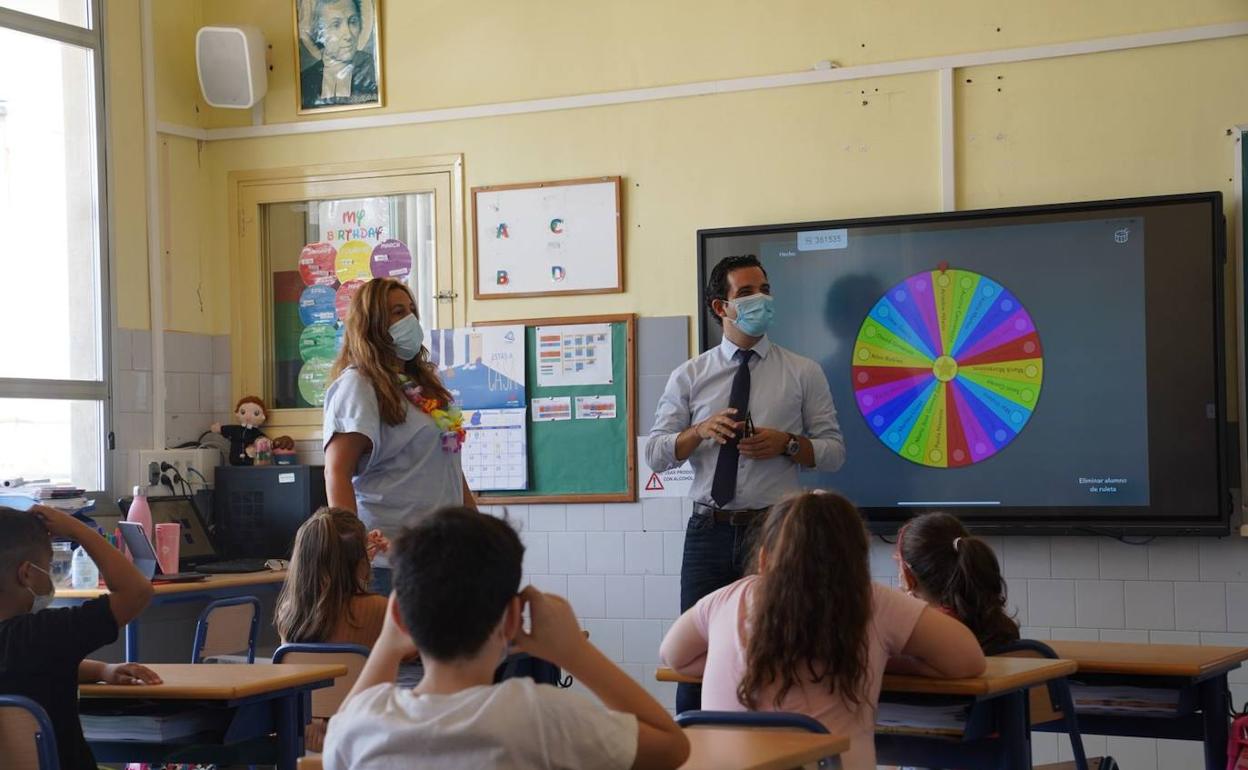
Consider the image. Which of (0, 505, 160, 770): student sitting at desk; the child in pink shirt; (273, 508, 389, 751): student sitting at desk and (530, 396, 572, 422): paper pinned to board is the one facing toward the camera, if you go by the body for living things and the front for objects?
the paper pinned to board

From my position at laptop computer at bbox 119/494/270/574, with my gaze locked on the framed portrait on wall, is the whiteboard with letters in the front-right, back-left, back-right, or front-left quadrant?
front-right

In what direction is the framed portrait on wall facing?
toward the camera

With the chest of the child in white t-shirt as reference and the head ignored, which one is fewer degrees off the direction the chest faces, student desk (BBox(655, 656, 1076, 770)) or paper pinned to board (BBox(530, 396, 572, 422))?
the paper pinned to board

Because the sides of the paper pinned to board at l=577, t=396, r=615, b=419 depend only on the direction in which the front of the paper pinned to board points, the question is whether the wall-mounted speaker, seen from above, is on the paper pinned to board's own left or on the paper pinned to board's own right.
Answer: on the paper pinned to board's own right

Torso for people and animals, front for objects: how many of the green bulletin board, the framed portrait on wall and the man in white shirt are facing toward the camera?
3

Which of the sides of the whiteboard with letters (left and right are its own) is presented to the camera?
front

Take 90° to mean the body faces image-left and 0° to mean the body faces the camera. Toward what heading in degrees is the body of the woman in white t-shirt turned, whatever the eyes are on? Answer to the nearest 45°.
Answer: approximately 315°

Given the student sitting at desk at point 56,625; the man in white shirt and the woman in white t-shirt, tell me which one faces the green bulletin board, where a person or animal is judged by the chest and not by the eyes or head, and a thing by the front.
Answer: the student sitting at desk

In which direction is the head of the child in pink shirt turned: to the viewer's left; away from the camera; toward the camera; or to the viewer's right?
away from the camera

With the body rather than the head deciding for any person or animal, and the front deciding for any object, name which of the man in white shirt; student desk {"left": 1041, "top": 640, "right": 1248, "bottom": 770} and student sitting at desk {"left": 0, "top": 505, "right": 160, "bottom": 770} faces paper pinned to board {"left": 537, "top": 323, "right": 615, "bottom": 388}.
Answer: the student sitting at desk

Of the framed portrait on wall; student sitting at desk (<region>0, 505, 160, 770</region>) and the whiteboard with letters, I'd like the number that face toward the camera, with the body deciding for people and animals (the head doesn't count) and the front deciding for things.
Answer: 2

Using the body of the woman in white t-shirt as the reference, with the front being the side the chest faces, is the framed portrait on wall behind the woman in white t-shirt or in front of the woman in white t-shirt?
behind

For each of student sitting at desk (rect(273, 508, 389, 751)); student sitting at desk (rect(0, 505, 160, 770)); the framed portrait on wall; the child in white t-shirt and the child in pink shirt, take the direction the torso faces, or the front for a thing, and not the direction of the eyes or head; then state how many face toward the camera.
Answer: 1

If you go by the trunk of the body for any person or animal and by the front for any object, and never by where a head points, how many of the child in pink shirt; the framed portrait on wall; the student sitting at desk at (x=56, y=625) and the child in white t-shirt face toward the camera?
1

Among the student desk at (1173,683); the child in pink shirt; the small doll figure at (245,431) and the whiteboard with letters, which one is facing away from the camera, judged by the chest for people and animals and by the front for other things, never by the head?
the child in pink shirt

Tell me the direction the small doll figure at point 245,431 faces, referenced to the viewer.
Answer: facing the viewer
